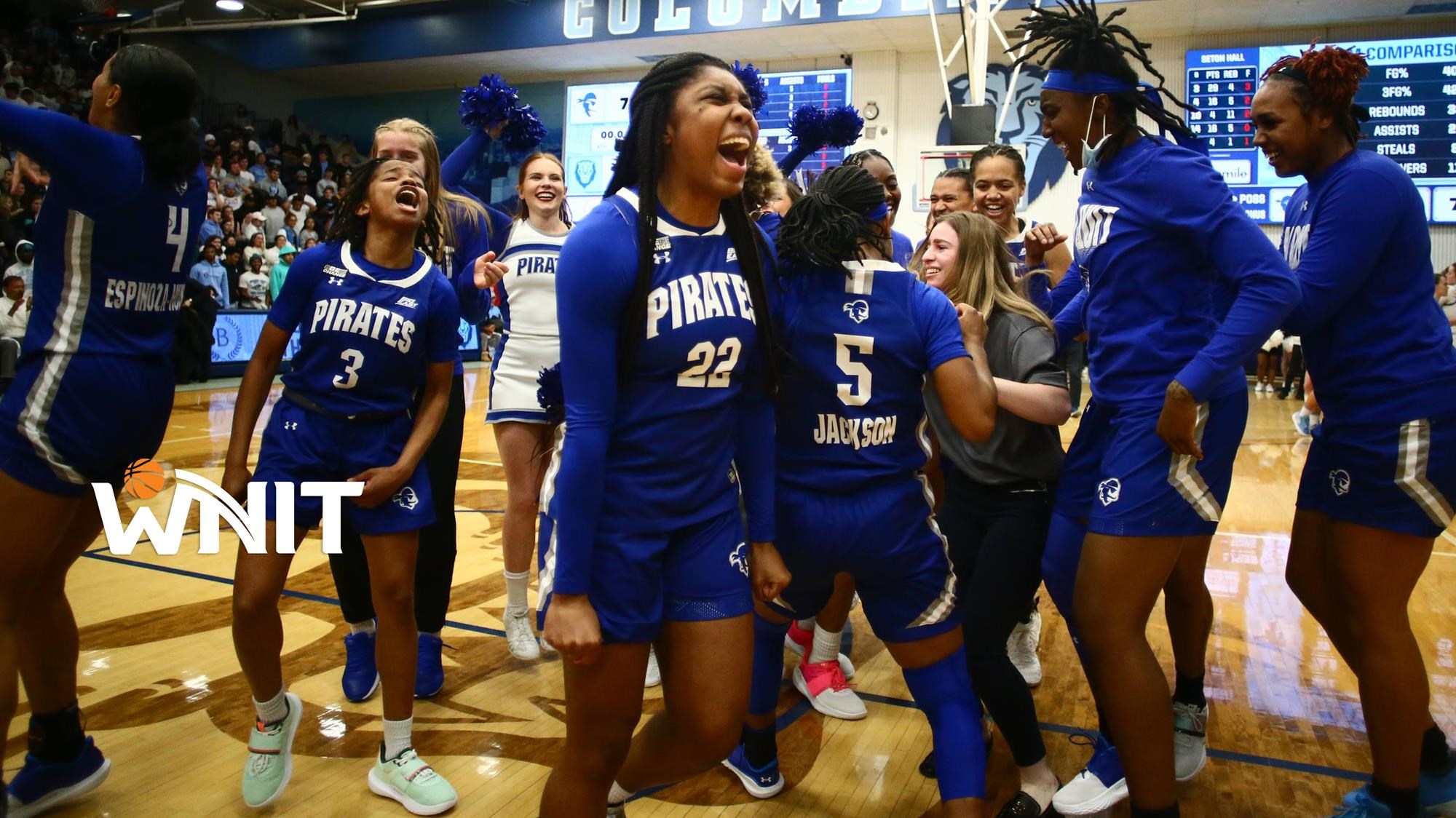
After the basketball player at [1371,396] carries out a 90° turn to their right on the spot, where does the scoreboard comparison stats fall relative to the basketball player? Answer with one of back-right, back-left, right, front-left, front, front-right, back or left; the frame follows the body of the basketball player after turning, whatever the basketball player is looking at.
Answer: front-right

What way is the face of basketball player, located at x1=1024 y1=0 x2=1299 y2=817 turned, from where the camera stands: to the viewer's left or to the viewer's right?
to the viewer's left

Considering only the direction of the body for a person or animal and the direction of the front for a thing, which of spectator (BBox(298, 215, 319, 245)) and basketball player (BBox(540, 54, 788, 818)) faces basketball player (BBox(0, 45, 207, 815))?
the spectator

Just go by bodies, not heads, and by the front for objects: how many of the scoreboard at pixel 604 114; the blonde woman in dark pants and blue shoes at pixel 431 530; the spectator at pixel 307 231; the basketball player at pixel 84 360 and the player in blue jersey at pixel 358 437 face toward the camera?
4

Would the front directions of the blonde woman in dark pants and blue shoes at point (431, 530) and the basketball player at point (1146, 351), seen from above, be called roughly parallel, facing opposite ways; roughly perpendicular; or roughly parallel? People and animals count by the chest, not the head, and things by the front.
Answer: roughly perpendicular

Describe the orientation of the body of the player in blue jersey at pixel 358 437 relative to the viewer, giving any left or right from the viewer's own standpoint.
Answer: facing the viewer

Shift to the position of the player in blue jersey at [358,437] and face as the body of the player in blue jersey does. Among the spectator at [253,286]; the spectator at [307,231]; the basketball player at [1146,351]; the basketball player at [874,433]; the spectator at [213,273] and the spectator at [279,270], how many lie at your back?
4

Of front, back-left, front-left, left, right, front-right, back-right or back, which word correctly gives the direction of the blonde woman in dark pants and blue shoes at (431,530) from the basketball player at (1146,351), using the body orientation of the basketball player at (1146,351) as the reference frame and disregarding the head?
front-right

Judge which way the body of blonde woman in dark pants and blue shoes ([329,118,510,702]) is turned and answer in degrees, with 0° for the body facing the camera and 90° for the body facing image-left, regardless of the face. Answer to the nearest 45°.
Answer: approximately 0°

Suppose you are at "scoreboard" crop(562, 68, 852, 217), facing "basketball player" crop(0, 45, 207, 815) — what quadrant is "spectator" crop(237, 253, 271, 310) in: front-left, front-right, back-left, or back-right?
front-right

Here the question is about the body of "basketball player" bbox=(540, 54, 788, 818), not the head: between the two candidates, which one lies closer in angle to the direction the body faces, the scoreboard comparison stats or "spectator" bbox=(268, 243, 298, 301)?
the scoreboard comparison stats

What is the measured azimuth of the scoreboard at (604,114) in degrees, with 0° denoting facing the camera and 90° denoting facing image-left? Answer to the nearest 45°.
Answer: approximately 0°

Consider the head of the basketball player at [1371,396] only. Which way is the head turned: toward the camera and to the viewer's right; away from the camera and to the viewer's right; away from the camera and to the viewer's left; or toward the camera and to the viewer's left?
toward the camera and to the viewer's left
